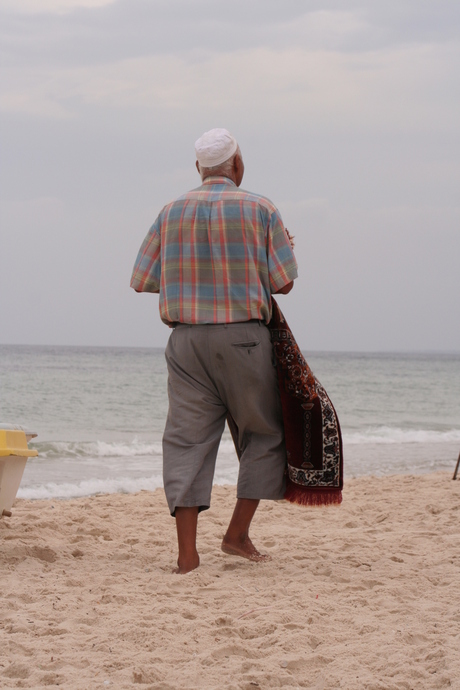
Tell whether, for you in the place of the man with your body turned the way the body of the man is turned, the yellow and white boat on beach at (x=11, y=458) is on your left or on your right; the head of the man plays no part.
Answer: on your left

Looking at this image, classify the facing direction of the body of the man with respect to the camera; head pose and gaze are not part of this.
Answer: away from the camera
